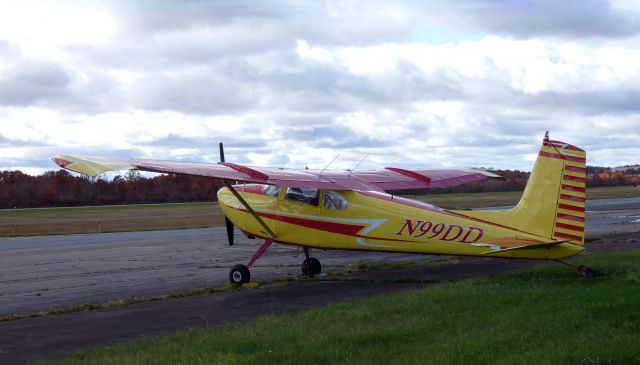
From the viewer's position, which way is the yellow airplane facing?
facing away from the viewer and to the left of the viewer
